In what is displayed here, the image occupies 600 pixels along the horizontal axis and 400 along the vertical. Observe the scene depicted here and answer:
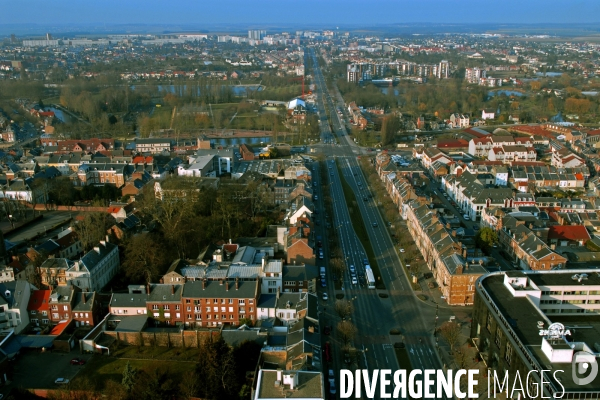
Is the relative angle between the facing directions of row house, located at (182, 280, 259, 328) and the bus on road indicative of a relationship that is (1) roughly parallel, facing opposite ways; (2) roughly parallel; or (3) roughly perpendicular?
roughly parallel

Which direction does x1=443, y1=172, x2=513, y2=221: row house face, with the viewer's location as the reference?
facing the viewer and to the left of the viewer

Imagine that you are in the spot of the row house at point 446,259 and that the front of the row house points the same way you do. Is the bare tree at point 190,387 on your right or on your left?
on your left

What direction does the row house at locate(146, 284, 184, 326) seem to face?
toward the camera

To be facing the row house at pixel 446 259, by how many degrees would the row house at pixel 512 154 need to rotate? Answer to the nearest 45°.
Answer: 0° — it already faces it

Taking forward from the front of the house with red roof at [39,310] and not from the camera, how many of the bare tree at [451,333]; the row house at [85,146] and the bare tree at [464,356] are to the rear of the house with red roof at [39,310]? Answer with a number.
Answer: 1

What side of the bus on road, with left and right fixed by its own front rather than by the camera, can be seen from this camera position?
front

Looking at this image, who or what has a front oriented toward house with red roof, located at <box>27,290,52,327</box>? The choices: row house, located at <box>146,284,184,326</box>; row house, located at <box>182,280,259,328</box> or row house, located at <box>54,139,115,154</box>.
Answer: row house, located at <box>54,139,115,154</box>

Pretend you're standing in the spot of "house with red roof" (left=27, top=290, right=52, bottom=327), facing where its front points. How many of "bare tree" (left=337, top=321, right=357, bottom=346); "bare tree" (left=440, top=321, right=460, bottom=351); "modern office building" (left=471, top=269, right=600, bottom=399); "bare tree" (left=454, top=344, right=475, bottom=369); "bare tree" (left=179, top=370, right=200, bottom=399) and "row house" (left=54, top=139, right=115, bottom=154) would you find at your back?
1

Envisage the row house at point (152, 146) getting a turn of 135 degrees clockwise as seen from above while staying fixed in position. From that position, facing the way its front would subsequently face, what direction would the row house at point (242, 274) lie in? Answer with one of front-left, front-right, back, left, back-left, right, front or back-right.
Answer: back-left

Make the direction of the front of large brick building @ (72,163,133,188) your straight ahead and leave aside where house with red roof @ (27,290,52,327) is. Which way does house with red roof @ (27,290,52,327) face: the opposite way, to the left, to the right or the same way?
the same way

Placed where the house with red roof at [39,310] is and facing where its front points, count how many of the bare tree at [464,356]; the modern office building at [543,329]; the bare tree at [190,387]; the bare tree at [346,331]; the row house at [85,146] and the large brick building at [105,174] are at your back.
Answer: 2

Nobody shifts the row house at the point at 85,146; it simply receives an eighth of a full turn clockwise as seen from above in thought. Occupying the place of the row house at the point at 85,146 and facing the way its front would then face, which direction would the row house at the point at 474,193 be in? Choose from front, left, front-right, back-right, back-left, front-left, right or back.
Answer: left

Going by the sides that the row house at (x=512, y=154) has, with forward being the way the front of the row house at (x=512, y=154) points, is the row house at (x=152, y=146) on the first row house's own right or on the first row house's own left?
on the first row house's own right

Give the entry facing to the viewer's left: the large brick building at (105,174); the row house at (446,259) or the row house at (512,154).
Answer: the row house at (446,259)

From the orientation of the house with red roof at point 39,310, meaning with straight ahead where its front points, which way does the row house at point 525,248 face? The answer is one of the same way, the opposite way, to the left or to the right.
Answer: to the right

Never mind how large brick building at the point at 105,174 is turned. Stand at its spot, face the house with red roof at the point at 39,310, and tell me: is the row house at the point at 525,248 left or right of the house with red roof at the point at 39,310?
left

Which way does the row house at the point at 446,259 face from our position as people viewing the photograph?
facing to the left of the viewer
